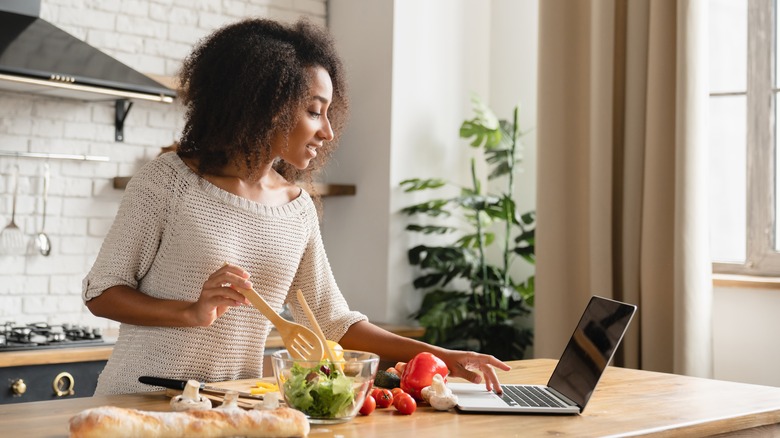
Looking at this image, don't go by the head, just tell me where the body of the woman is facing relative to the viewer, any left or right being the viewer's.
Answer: facing the viewer and to the right of the viewer

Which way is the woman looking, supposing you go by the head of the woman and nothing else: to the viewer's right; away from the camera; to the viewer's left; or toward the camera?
to the viewer's right

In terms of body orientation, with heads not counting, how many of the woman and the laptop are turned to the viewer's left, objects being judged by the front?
1

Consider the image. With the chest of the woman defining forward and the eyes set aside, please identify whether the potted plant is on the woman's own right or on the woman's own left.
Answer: on the woman's own left

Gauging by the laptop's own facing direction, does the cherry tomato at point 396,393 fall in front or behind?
in front

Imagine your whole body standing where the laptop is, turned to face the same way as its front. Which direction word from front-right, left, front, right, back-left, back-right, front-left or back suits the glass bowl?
front-left

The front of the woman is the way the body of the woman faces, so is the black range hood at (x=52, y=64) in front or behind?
behind

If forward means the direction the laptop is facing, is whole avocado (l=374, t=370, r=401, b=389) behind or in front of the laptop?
in front

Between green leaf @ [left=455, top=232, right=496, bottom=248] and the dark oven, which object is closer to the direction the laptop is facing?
the dark oven

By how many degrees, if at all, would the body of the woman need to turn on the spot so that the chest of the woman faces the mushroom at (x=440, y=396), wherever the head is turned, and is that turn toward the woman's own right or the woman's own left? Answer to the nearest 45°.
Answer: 0° — they already face it

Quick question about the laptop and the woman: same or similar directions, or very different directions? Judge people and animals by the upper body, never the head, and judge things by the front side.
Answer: very different directions

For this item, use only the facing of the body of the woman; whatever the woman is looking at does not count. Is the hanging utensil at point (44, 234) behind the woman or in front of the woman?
behind

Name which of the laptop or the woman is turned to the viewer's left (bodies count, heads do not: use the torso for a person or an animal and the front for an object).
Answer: the laptop

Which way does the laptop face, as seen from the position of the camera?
facing to the left of the viewer
